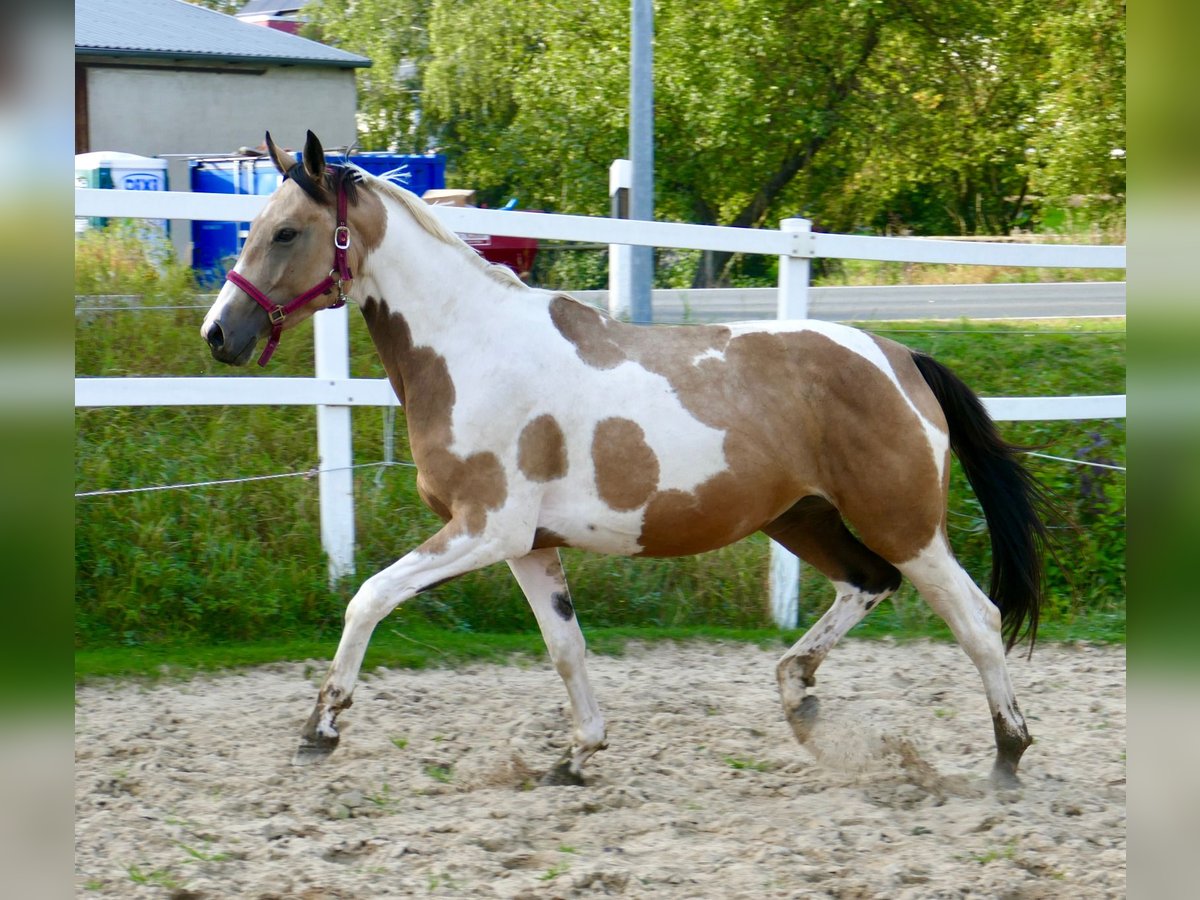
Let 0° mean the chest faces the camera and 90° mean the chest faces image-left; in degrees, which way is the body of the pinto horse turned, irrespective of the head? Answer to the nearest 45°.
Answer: approximately 90°

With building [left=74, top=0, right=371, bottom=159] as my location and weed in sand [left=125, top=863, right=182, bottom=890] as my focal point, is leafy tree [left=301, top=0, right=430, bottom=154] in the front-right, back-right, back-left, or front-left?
back-left
